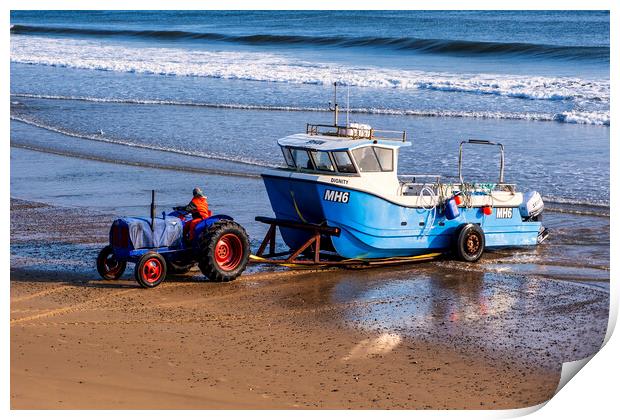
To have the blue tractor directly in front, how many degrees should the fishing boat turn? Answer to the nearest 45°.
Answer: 0° — it already faces it

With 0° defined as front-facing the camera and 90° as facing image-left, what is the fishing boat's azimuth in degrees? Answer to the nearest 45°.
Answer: approximately 45°
